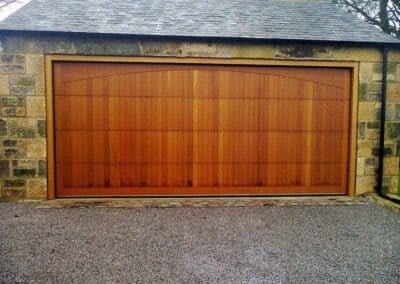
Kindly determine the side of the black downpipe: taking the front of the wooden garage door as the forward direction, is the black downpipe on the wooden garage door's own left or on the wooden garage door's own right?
on the wooden garage door's own left

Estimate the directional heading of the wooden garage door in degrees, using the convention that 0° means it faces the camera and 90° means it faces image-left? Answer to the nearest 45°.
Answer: approximately 0°
